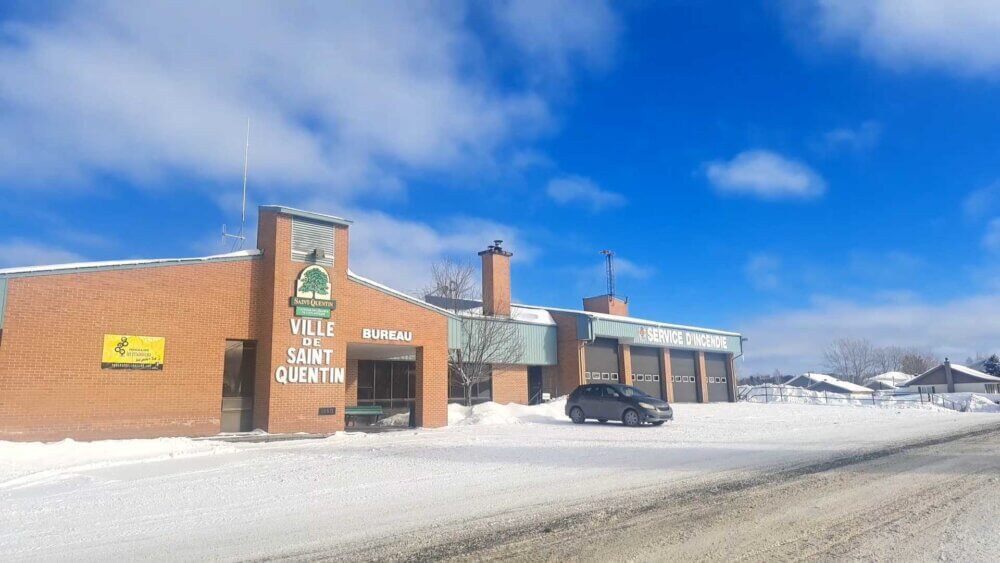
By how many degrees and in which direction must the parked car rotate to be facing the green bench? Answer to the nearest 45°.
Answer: approximately 135° to its right

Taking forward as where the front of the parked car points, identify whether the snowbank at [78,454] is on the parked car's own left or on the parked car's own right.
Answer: on the parked car's own right

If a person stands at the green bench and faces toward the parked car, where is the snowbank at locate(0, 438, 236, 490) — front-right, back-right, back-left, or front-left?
back-right

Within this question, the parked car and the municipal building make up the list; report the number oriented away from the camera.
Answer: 0

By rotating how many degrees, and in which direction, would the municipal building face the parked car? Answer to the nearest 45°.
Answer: approximately 45° to its left

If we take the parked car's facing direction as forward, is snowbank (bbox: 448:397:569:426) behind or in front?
behind
